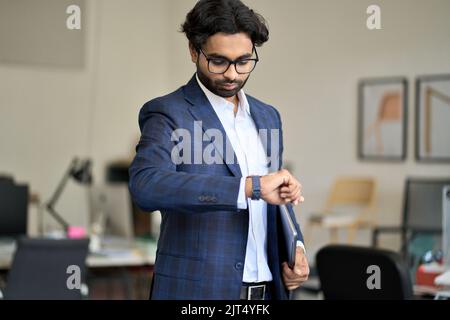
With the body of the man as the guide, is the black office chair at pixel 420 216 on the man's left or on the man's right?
on the man's left

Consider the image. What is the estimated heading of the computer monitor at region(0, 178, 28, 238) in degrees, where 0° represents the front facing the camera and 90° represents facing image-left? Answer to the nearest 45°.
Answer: approximately 0°

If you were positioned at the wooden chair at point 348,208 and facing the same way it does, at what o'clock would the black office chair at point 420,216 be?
The black office chair is roughly at 9 o'clock from the wooden chair.

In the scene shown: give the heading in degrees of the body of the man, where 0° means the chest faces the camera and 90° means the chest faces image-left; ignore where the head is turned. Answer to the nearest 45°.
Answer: approximately 315°

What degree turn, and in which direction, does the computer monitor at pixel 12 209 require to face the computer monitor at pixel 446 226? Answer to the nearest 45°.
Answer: approximately 45° to its left
